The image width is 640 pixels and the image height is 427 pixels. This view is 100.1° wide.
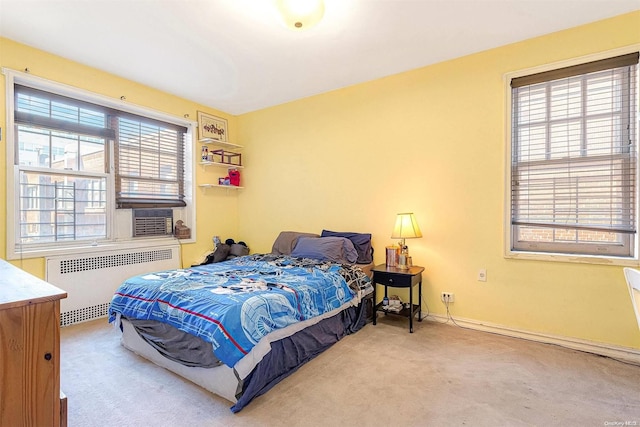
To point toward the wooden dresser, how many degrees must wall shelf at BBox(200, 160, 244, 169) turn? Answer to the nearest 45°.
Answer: approximately 45° to its right

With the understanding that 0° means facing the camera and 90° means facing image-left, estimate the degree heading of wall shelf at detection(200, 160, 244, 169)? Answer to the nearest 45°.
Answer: approximately 315°

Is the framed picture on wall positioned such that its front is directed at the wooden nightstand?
yes

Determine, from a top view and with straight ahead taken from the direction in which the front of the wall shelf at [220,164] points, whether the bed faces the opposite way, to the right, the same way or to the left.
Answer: to the right

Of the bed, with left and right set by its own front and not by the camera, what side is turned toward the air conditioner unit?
right

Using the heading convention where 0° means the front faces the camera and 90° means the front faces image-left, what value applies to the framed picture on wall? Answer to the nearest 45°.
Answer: approximately 315°

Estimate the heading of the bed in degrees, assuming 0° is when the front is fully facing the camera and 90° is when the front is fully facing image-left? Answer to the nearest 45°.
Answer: approximately 45°

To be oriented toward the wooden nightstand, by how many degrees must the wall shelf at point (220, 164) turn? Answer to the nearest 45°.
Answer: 0° — it already faces it

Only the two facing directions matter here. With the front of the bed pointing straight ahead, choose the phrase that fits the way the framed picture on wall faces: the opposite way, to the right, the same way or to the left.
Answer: to the left

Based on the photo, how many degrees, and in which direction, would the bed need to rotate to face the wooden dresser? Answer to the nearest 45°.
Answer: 0° — it already faces it

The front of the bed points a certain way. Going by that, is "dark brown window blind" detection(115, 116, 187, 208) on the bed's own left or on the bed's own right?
on the bed's own right
